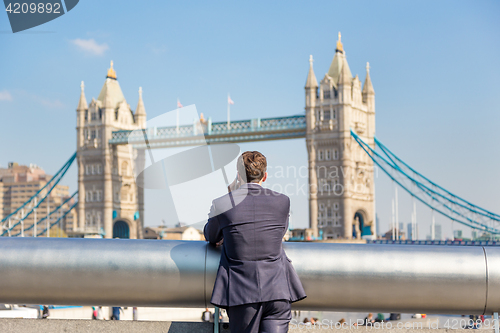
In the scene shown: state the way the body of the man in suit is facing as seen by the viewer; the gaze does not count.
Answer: away from the camera

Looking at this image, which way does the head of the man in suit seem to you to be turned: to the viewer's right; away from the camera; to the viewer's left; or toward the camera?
away from the camera

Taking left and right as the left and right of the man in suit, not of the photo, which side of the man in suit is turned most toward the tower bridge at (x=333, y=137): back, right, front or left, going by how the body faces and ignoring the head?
front
